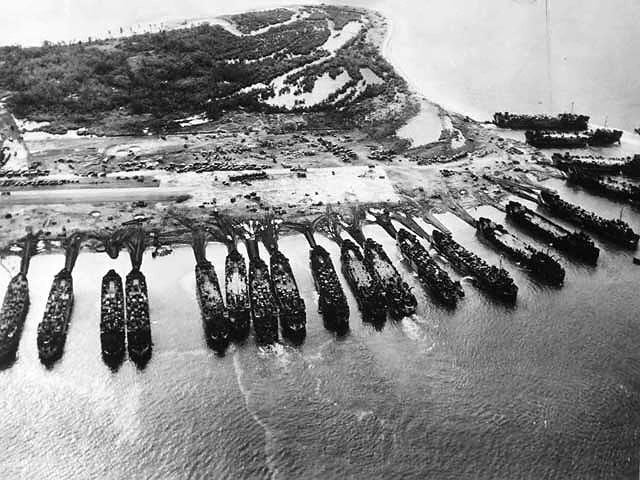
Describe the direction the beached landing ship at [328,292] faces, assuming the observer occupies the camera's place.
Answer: facing away from the viewer

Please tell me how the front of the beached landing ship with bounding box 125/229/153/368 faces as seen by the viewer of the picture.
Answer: facing away from the viewer

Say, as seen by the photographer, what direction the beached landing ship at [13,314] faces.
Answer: facing away from the viewer

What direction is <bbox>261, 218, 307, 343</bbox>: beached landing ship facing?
away from the camera

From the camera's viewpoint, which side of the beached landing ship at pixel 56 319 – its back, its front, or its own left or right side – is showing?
back

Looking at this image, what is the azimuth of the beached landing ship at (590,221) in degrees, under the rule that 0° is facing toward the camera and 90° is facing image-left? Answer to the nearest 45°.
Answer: approximately 135°

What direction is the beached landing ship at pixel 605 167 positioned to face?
to the viewer's left

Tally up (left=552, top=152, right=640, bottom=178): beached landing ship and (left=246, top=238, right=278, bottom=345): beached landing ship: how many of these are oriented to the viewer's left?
1

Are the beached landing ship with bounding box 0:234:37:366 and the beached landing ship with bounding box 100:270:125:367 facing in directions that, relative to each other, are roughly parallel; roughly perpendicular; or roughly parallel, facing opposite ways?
roughly parallel

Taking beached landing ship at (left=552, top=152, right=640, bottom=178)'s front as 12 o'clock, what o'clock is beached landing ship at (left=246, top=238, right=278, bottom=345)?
beached landing ship at (left=246, top=238, right=278, bottom=345) is roughly at 10 o'clock from beached landing ship at (left=552, top=152, right=640, bottom=178).

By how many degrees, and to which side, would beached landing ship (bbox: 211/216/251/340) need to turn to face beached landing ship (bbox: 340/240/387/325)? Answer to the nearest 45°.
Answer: approximately 90° to its right

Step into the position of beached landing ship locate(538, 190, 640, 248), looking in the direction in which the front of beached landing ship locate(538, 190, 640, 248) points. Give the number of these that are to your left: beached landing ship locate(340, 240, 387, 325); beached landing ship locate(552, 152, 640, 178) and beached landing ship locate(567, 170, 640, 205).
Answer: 1

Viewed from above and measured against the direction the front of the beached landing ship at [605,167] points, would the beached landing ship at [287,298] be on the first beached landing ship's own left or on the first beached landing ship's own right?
on the first beached landing ship's own left

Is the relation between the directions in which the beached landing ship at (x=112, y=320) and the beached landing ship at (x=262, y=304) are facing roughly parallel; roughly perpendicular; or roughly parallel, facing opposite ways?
roughly parallel

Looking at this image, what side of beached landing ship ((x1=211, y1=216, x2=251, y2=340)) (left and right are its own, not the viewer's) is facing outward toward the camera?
back

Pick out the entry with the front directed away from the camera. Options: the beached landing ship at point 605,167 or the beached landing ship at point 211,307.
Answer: the beached landing ship at point 211,307

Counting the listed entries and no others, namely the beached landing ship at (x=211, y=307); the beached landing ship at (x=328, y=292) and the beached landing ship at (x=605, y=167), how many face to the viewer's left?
1
